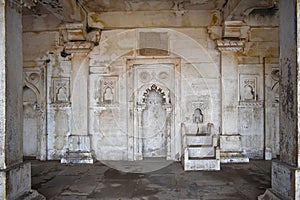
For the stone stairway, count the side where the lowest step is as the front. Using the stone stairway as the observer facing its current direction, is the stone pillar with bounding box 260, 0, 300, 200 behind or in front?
in front

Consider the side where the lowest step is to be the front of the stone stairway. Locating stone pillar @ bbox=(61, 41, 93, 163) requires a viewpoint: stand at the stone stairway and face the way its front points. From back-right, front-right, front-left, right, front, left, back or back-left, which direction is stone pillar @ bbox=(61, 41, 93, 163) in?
right

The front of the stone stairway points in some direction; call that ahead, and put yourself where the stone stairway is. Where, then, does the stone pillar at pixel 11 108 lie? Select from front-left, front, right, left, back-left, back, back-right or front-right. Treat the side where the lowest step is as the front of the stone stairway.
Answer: front-right

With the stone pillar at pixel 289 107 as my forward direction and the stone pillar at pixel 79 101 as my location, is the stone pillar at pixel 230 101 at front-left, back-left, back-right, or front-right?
front-left

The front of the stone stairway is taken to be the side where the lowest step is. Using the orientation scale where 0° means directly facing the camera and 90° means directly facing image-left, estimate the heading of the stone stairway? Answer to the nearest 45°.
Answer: approximately 0°

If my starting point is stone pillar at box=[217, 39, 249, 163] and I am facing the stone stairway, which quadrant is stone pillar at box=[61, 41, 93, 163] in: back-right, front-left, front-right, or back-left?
front-right

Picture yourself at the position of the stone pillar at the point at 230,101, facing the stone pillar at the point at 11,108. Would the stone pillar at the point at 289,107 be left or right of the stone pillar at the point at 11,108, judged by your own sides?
left

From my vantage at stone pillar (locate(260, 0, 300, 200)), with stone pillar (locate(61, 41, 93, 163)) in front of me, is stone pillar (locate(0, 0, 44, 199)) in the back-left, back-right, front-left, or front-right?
front-left
